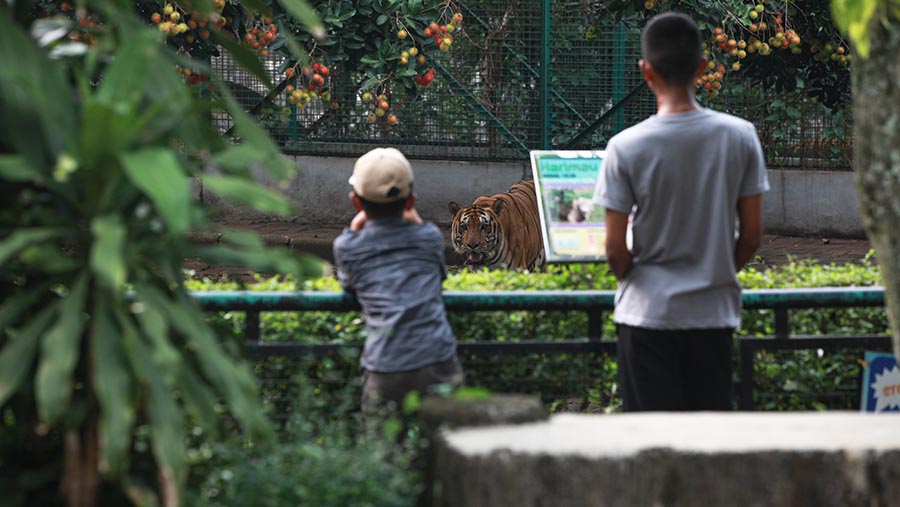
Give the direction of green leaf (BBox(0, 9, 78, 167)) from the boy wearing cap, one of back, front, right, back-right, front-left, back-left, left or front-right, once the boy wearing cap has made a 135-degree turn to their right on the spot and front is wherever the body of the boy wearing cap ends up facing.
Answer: right

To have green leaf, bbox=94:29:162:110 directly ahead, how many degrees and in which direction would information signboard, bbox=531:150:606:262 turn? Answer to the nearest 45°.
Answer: approximately 45° to its right

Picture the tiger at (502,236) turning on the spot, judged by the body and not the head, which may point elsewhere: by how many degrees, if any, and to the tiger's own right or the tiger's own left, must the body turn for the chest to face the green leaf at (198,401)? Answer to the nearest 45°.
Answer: approximately 45° to the tiger's own left

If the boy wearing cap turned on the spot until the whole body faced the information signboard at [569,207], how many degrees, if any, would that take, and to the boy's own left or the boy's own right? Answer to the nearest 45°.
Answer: approximately 45° to the boy's own right

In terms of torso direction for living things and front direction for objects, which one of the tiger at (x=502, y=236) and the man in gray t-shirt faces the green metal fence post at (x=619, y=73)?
the man in gray t-shirt

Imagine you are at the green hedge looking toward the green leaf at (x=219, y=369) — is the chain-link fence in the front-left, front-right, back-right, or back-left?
back-right

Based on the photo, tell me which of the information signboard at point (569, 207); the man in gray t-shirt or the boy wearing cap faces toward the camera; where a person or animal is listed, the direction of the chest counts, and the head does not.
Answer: the information signboard

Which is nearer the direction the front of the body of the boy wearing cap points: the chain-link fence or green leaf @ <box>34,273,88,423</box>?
the chain-link fence

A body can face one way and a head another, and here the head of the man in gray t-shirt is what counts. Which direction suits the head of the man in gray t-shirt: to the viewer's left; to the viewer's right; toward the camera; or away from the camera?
away from the camera

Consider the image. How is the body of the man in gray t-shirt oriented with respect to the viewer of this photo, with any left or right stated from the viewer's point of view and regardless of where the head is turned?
facing away from the viewer

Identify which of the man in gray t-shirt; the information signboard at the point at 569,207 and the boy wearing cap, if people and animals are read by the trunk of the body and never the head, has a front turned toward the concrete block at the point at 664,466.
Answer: the information signboard

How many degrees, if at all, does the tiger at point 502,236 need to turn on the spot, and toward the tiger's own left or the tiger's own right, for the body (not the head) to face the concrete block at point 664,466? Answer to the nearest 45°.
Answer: approximately 45° to the tiger's own left

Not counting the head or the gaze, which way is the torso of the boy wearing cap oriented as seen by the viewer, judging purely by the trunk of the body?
away from the camera

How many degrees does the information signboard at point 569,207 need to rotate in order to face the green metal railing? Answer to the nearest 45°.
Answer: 0° — it already faces it

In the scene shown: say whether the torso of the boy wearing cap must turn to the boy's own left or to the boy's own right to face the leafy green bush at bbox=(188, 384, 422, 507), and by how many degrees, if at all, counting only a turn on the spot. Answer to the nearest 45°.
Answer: approximately 180°

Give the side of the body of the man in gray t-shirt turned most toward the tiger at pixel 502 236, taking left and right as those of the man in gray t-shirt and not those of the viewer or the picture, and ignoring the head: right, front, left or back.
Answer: front

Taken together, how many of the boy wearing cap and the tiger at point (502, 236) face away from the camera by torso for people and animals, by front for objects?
1

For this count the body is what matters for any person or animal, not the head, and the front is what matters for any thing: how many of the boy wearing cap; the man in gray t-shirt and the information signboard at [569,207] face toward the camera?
1

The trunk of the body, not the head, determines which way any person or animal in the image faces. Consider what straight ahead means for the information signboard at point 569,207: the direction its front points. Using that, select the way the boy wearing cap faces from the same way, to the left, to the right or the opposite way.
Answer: the opposite way
